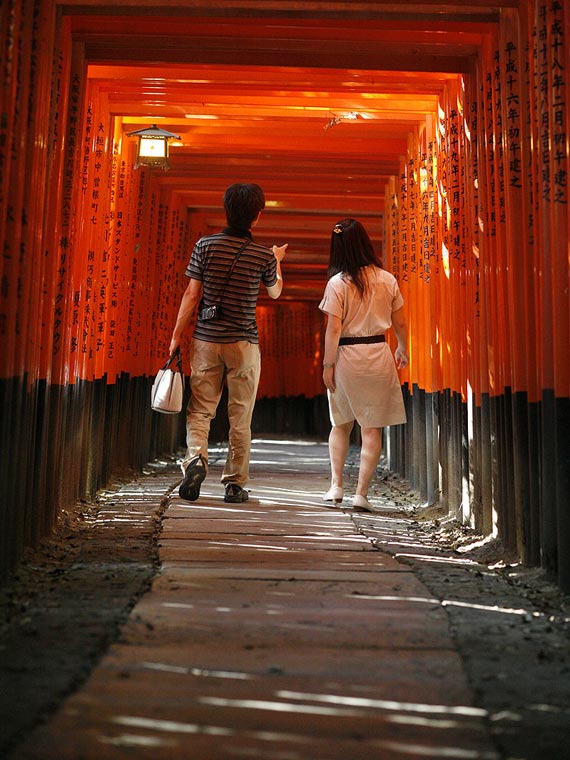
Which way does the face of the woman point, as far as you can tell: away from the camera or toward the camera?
away from the camera

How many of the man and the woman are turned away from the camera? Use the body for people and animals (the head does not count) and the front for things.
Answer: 2

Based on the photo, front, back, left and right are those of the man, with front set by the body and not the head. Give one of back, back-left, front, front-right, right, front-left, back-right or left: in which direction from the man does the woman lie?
right

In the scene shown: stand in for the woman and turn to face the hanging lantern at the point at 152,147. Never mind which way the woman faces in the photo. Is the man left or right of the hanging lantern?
left

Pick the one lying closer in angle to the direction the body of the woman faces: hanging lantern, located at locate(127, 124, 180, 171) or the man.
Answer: the hanging lantern

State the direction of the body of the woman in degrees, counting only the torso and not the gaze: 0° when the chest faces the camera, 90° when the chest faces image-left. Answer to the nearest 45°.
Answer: approximately 180°

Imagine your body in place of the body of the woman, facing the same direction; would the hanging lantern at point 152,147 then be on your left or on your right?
on your left

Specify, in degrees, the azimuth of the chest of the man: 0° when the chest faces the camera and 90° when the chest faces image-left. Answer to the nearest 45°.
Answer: approximately 180°

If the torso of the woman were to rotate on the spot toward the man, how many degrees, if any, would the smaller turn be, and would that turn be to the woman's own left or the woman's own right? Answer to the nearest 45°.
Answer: approximately 90° to the woman's own left
